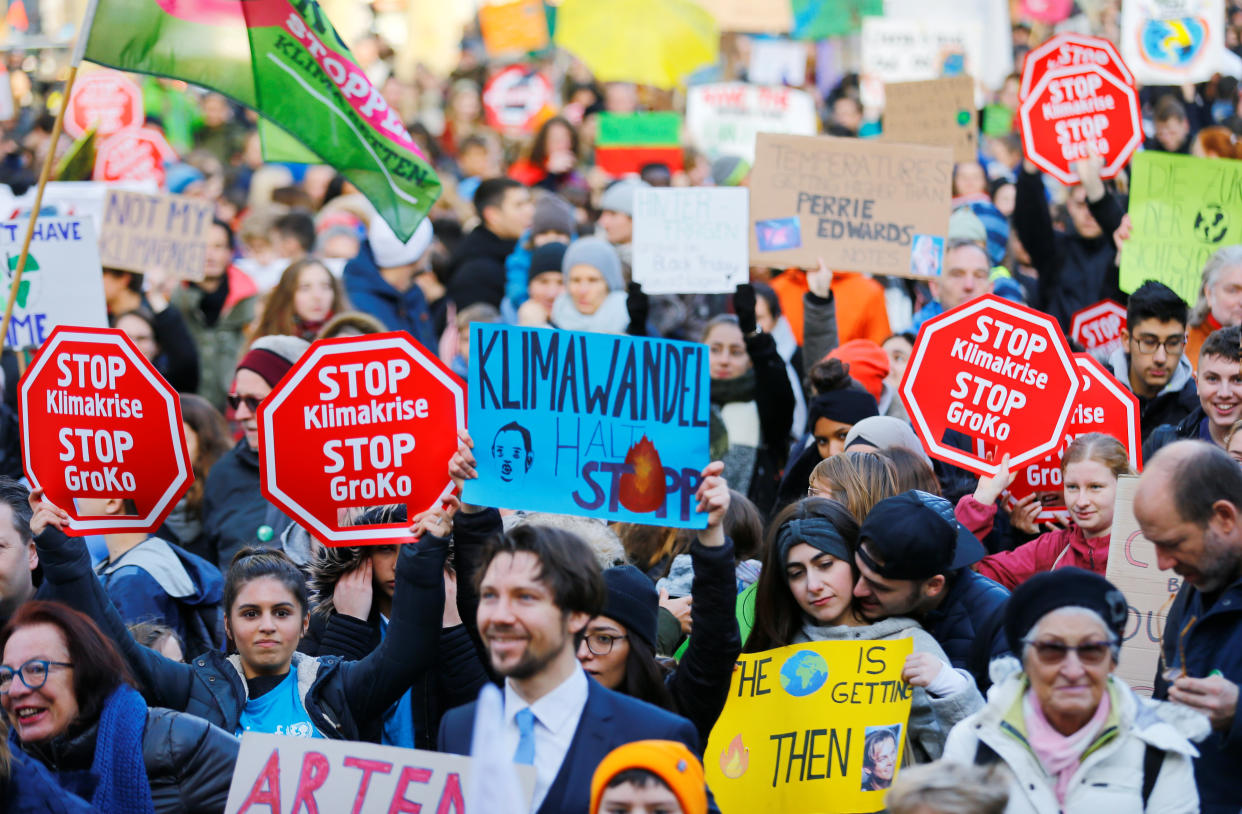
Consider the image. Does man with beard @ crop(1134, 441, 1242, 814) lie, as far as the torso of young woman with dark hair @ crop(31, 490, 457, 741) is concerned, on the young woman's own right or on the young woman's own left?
on the young woman's own left

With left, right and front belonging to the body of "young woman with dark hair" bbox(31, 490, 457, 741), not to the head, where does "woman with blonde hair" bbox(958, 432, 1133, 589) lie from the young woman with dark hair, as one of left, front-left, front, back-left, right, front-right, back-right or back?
left

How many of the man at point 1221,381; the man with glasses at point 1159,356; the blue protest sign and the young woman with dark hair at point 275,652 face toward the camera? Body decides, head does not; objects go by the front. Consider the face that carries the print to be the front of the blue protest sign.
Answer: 4

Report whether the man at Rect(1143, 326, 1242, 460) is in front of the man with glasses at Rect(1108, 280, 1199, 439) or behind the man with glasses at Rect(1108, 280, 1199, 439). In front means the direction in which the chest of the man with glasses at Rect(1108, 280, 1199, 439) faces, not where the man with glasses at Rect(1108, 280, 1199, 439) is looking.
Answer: in front

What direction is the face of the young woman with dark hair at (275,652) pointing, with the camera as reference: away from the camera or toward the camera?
toward the camera

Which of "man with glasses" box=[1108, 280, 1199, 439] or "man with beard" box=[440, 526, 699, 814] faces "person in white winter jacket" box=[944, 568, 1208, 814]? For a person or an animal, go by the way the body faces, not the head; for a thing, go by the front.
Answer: the man with glasses

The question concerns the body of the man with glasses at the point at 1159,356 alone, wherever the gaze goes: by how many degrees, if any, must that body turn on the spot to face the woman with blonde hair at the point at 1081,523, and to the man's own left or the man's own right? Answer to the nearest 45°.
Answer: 0° — they already face them

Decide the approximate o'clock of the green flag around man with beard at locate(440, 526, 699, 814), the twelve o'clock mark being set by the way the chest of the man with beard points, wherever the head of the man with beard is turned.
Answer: The green flag is roughly at 4 o'clock from the man with beard.

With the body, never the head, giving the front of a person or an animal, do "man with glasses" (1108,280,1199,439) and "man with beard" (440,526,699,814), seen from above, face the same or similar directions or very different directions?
same or similar directions

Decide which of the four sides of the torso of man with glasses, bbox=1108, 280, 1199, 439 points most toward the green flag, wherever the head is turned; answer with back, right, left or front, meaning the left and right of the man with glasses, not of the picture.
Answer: right

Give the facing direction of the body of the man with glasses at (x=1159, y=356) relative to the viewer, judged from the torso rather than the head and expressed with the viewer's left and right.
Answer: facing the viewer

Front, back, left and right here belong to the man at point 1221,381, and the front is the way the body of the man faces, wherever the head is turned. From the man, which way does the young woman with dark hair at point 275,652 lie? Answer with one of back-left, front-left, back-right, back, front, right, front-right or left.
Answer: front-right

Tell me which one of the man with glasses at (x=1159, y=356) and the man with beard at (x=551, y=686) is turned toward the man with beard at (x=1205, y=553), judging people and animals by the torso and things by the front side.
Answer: the man with glasses

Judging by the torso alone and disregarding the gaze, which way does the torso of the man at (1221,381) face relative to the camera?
toward the camera

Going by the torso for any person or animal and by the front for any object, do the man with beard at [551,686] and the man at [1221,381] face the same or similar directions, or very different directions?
same or similar directions
